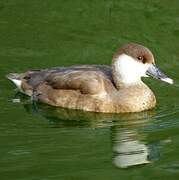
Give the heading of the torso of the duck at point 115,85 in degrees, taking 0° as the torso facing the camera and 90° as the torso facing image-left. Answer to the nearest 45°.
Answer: approximately 270°
